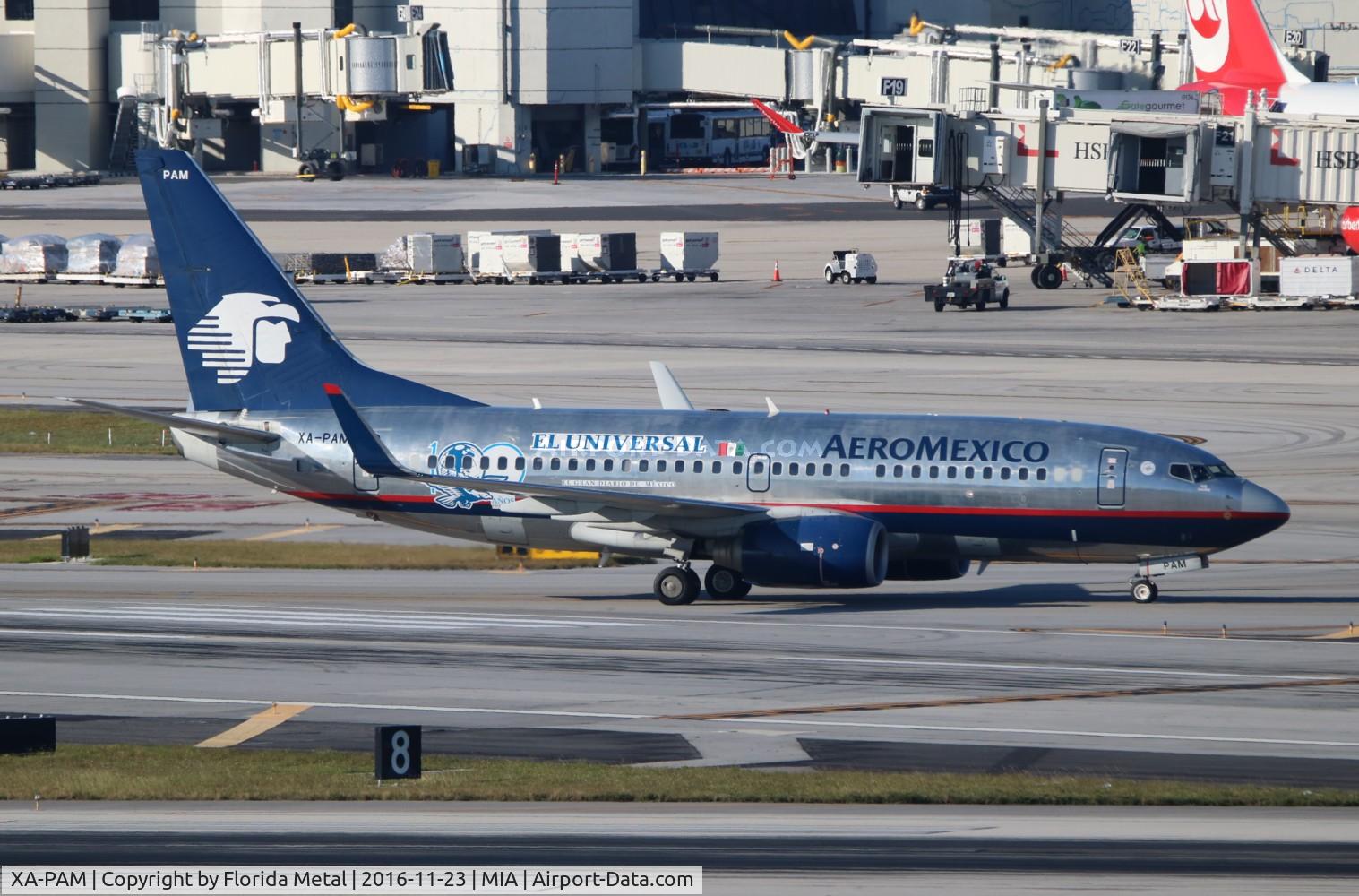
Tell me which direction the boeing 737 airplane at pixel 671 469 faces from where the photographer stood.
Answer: facing to the right of the viewer
